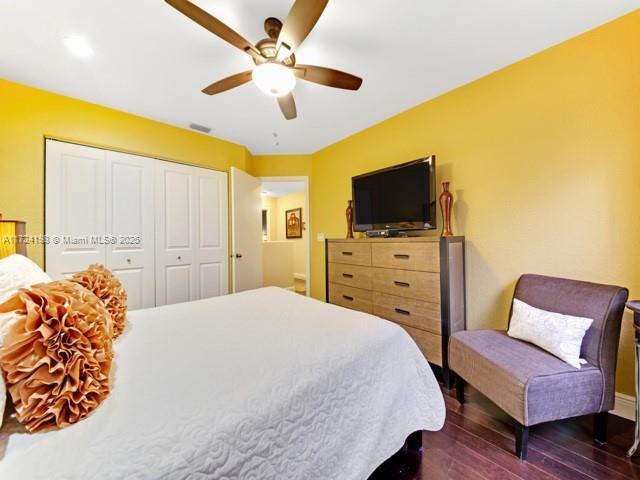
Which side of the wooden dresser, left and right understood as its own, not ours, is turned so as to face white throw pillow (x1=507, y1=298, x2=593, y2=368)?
left

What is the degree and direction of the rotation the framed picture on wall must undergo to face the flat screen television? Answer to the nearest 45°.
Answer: approximately 45° to its left

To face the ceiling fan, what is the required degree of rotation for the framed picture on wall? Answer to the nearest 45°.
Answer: approximately 45° to its left

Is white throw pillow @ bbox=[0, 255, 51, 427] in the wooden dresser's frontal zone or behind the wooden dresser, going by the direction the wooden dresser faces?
frontal zone

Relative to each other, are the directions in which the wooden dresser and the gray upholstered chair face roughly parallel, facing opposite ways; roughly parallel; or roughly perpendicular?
roughly parallel

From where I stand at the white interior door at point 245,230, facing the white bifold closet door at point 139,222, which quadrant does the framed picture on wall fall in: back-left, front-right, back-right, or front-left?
back-right

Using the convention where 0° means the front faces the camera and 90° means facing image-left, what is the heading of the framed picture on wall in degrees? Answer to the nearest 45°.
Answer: approximately 45°

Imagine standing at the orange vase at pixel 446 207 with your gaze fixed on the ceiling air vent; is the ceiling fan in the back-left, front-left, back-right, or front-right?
front-left

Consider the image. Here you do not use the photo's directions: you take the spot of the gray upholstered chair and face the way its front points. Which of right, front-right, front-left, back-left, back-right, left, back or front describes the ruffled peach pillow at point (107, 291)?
front

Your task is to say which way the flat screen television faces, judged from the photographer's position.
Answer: facing the viewer and to the left of the viewer
